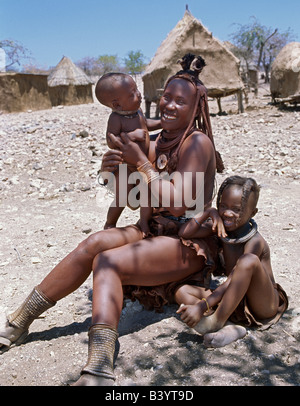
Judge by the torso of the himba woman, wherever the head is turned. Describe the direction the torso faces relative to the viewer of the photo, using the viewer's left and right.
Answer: facing the viewer and to the left of the viewer

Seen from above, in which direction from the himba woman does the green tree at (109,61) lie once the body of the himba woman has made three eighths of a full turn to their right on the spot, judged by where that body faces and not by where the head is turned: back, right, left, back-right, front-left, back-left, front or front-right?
front

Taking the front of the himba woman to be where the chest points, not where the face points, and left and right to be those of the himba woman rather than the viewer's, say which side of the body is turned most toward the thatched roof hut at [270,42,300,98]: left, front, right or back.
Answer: back

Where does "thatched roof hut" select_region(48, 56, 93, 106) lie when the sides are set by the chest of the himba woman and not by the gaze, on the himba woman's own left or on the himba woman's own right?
on the himba woman's own right
